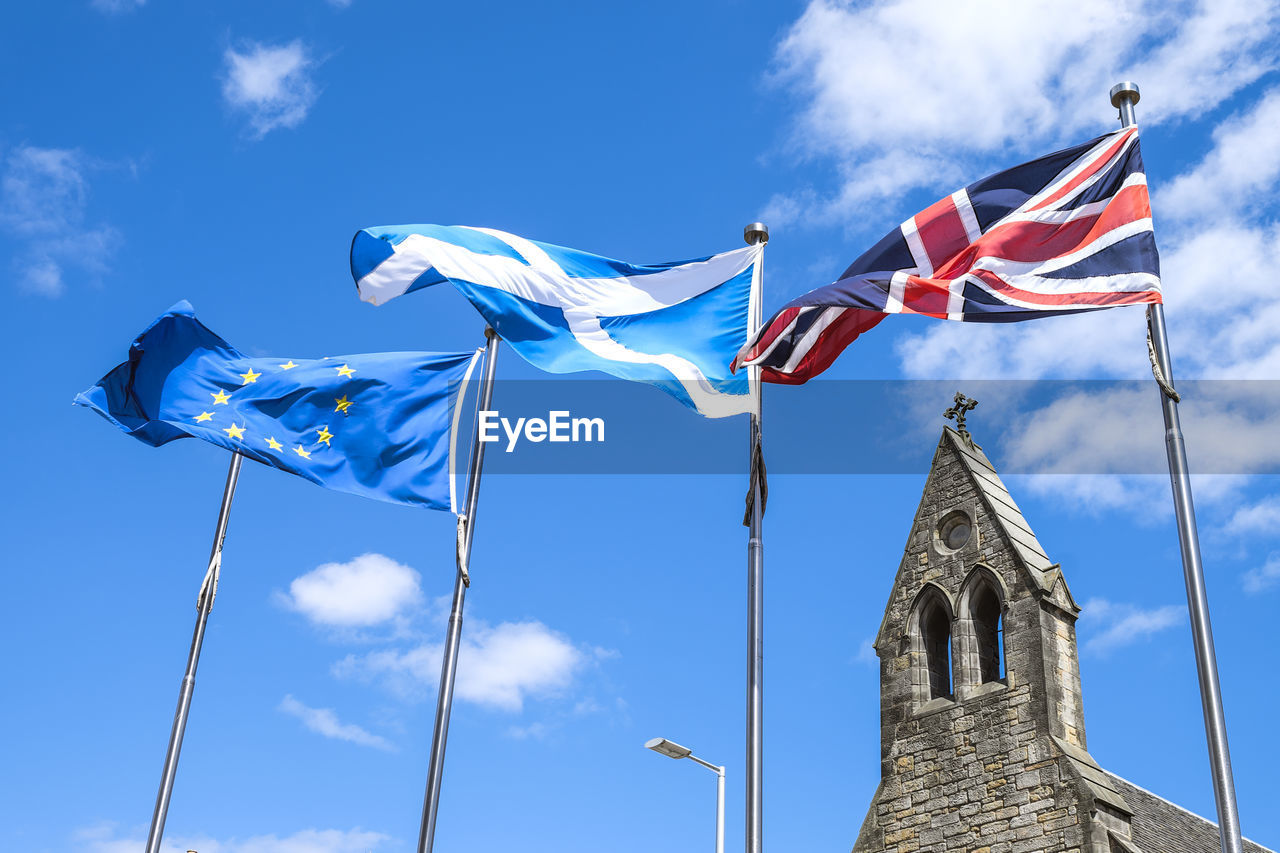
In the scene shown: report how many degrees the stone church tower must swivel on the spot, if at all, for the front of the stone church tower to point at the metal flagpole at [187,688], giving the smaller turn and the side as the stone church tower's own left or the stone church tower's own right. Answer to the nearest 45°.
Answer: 0° — it already faces it

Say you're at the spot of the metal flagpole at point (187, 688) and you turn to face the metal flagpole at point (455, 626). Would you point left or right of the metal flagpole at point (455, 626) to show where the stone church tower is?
left

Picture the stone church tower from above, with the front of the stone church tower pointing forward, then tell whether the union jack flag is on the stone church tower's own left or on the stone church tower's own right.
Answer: on the stone church tower's own left

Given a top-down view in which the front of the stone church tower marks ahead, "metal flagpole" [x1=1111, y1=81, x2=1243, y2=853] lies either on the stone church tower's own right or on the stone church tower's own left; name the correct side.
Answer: on the stone church tower's own left

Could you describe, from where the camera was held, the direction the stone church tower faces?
facing the viewer and to the left of the viewer

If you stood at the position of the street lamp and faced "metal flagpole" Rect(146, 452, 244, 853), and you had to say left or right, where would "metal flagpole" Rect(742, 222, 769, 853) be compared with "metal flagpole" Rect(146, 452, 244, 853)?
left

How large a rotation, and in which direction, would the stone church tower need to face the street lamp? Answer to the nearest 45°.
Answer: approximately 45° to its right

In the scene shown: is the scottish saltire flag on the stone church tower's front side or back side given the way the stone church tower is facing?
on the front side
